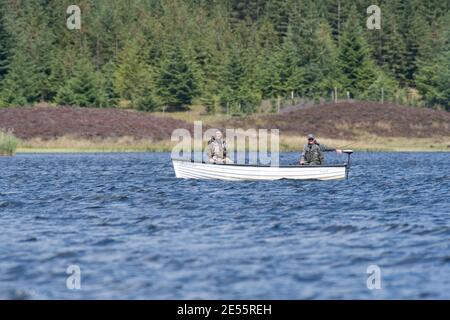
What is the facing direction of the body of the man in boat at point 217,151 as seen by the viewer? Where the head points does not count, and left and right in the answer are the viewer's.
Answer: facing the viewer and to the right of the viewer

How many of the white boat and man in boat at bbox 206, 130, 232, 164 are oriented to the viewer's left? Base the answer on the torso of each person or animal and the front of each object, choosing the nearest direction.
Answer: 1

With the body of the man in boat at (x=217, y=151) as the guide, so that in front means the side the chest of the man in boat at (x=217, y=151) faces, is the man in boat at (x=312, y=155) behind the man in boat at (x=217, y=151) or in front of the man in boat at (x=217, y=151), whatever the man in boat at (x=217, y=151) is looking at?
in front

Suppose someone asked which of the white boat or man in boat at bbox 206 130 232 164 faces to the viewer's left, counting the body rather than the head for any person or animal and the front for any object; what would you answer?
the white boat

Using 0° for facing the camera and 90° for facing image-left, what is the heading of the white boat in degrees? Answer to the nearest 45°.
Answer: approximately 90°
